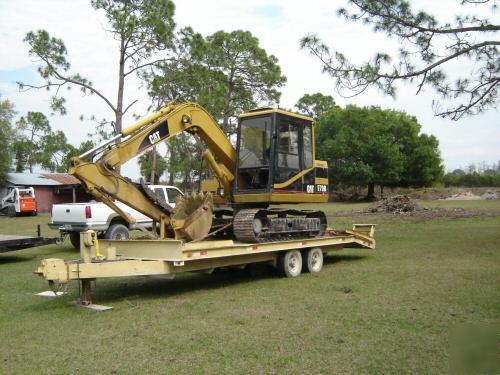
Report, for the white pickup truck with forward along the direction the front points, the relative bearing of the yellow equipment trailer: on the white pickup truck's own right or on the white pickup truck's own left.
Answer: on the white pickup truck's own right

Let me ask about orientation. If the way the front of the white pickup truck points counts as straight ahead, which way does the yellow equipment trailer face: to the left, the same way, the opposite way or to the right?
the opposite way

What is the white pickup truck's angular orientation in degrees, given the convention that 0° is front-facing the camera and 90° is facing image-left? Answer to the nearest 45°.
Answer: approximately 225°

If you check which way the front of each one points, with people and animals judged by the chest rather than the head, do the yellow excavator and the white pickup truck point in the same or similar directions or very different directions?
very different directions

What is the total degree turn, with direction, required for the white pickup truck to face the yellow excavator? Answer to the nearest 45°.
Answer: approximately 90° to its right

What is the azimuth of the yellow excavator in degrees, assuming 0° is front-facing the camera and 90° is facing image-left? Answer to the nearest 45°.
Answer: approximately 45°

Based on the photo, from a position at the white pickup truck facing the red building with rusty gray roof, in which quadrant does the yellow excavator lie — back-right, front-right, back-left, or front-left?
back-right
